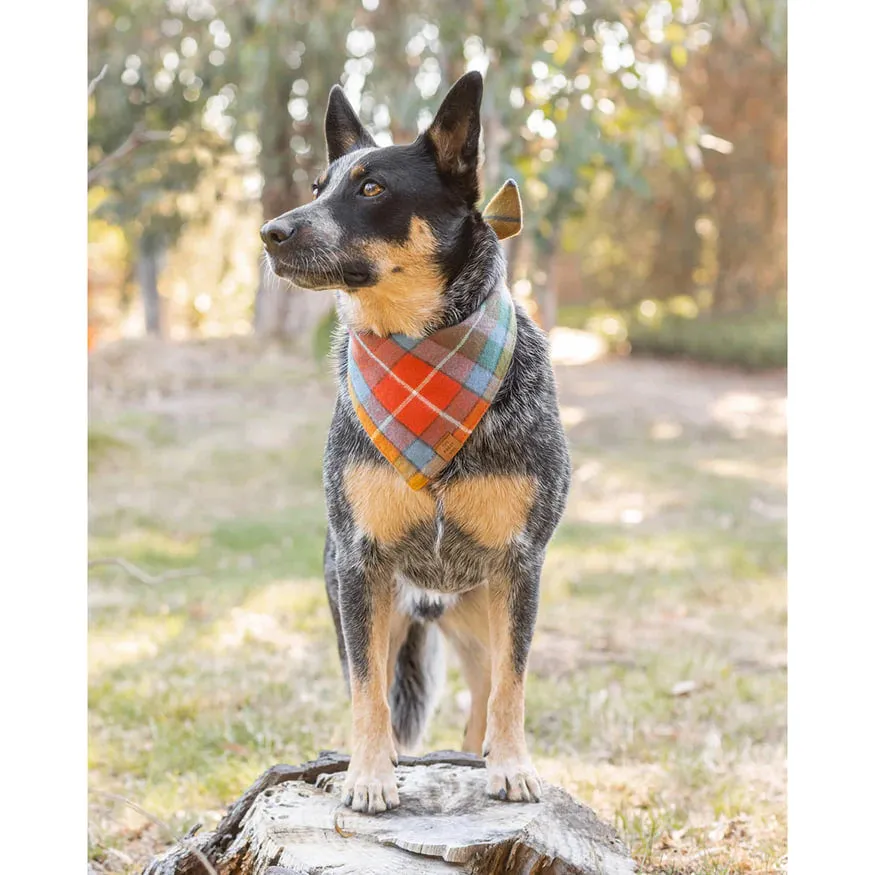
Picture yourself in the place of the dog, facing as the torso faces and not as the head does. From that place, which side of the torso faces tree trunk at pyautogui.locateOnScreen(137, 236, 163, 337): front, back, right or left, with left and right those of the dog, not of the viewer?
back

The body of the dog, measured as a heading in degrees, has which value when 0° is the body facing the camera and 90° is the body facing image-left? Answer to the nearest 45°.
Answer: approximately 0°
